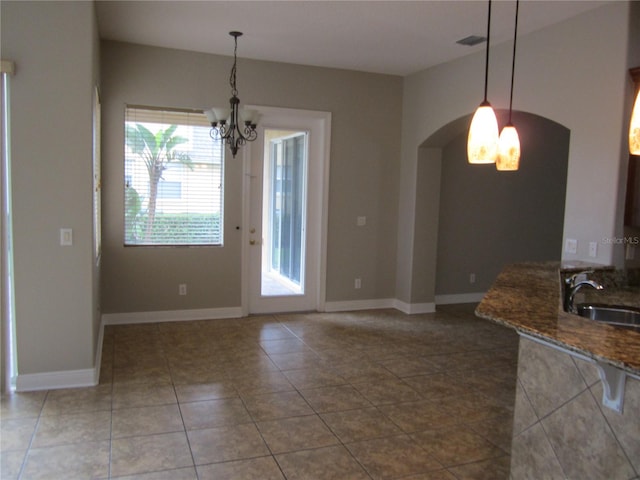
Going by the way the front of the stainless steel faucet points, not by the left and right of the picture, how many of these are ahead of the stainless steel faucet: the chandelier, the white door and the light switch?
0

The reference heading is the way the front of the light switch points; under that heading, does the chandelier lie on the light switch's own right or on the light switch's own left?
on the light switch's own left

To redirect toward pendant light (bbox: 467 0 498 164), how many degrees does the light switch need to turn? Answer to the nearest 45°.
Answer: approximately 45° to its left

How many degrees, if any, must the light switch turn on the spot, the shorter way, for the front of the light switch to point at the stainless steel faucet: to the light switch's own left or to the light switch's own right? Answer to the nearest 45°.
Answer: approximately 45° to the light switch's own left

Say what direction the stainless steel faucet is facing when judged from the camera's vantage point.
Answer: facing to the right of the viewer

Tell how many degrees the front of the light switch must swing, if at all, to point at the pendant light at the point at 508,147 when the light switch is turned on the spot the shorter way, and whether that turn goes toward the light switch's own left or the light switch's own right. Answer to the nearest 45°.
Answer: approximately 45° to the light switch's own left

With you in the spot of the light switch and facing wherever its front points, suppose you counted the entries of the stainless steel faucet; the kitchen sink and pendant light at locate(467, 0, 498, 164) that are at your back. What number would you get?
0

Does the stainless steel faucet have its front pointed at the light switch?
no
